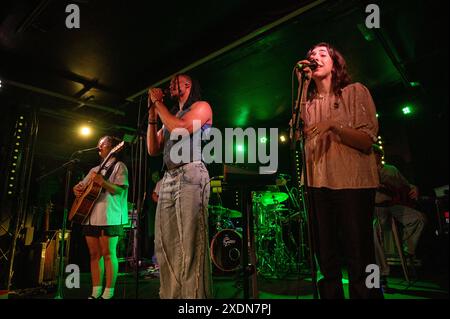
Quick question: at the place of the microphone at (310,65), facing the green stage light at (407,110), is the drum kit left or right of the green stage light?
left

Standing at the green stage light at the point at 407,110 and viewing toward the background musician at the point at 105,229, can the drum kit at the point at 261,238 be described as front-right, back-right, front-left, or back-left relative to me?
front-right

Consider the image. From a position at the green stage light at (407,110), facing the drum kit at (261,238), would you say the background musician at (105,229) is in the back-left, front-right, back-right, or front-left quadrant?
front-left

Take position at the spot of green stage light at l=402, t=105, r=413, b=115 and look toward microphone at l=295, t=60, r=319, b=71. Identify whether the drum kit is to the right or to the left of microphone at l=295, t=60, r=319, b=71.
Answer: right

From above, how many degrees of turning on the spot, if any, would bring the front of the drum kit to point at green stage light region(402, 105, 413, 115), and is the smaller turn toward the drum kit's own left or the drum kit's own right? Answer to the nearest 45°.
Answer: approximately 135° to the drum kit's own left

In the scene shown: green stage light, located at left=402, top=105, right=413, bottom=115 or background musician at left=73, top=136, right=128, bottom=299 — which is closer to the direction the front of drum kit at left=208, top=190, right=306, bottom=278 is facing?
the background musician

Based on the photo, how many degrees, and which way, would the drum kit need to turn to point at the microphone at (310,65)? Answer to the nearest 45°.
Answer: approximately 45° to its left

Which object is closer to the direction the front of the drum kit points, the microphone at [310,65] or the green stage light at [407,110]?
the microphone

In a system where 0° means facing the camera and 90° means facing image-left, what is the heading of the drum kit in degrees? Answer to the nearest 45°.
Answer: approximately 45°
